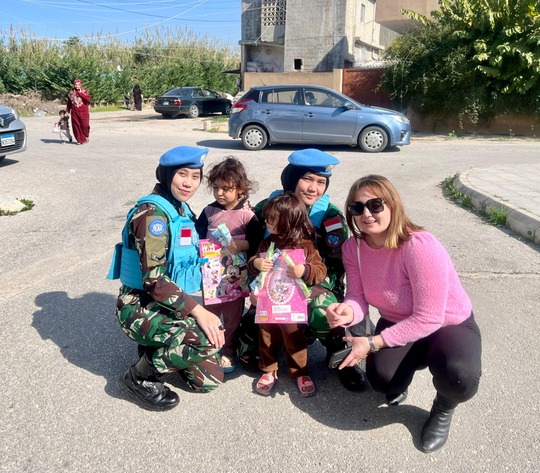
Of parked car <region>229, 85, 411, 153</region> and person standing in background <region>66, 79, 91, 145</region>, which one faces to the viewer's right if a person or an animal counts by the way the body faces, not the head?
the parked car

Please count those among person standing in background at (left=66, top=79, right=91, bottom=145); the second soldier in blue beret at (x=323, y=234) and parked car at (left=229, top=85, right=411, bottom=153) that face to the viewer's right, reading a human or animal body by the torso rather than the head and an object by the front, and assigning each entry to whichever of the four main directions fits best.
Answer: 1

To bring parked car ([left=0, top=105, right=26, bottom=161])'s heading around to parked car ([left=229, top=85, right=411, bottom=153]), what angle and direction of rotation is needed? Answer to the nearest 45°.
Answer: approximately 45° to its left

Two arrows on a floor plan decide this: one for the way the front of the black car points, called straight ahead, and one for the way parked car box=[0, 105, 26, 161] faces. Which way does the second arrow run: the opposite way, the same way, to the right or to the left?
to the right

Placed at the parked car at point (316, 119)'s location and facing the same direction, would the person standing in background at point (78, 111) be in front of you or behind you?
behind

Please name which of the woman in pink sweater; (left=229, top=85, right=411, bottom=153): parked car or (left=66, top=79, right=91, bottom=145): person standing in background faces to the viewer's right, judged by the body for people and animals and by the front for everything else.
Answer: the parked car

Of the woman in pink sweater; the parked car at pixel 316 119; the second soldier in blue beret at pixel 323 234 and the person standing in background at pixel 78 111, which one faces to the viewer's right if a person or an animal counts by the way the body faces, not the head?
the parked car

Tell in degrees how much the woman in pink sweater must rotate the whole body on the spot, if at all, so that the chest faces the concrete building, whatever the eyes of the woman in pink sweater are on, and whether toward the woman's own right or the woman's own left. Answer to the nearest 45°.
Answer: approximately 135° to the woman's own right

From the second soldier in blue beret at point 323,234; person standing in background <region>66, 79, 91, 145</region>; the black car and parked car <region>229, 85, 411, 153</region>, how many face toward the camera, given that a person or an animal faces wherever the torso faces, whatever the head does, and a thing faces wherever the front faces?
2

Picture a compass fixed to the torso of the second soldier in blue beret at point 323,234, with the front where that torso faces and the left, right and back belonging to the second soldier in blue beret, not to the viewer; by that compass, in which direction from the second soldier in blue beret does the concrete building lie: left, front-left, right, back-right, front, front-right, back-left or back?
back

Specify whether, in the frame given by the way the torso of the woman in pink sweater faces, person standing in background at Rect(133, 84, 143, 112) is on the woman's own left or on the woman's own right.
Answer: on the woman's own right

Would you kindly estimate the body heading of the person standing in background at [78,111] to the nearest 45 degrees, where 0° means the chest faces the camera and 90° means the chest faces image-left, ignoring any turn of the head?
approximately 0°
